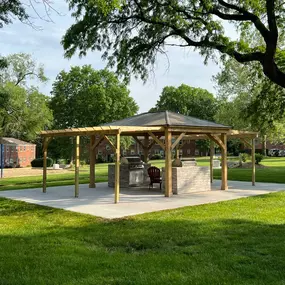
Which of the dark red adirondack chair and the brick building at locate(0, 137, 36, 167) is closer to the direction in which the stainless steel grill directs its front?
the dark red adirondack chair

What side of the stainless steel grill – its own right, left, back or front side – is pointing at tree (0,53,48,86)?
back

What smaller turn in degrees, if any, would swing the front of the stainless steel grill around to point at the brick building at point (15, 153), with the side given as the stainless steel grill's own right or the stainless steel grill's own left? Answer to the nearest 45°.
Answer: approximately 180°

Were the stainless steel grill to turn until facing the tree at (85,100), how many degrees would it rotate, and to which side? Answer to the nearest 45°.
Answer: approximately 135° to its left
